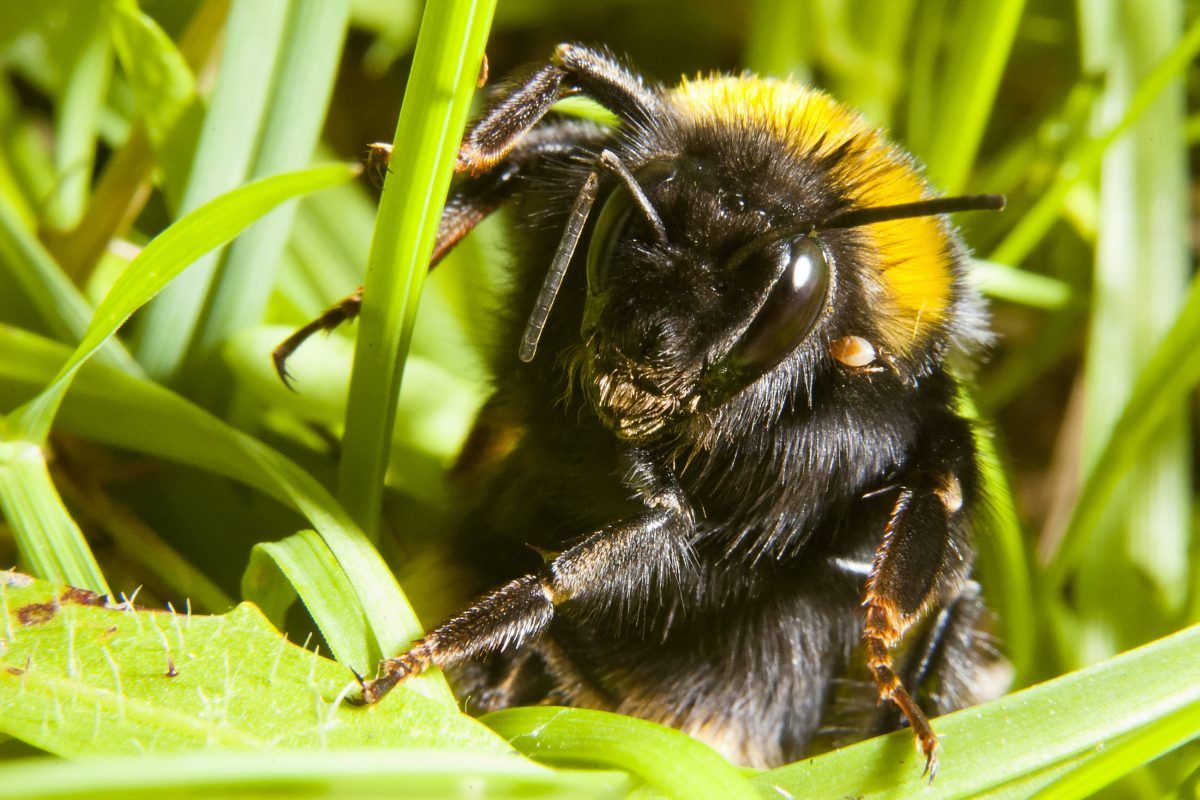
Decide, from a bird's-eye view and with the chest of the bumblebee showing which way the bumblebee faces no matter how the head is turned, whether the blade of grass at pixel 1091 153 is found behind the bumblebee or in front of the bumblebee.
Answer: behind

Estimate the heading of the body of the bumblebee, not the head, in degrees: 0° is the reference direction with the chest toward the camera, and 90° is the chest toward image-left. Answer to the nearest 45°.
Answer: approximately 45°

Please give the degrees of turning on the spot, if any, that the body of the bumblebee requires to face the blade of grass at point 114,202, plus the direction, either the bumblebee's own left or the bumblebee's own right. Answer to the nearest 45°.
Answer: approximately 90° to the bumblebee's own right

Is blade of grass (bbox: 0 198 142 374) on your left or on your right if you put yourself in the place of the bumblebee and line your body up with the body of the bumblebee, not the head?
on your right

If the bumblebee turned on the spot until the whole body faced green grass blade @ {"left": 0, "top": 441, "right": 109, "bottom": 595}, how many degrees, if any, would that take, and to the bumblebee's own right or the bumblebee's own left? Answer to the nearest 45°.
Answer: approximately 45° to the bumblebee's own right

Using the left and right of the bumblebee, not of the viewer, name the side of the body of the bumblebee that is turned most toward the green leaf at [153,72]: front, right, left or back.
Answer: right

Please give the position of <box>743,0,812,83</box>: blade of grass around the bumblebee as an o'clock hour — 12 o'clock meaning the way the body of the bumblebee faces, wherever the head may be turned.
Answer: The blade of grass is roughly at 5 o'clock from the bumblebee.
